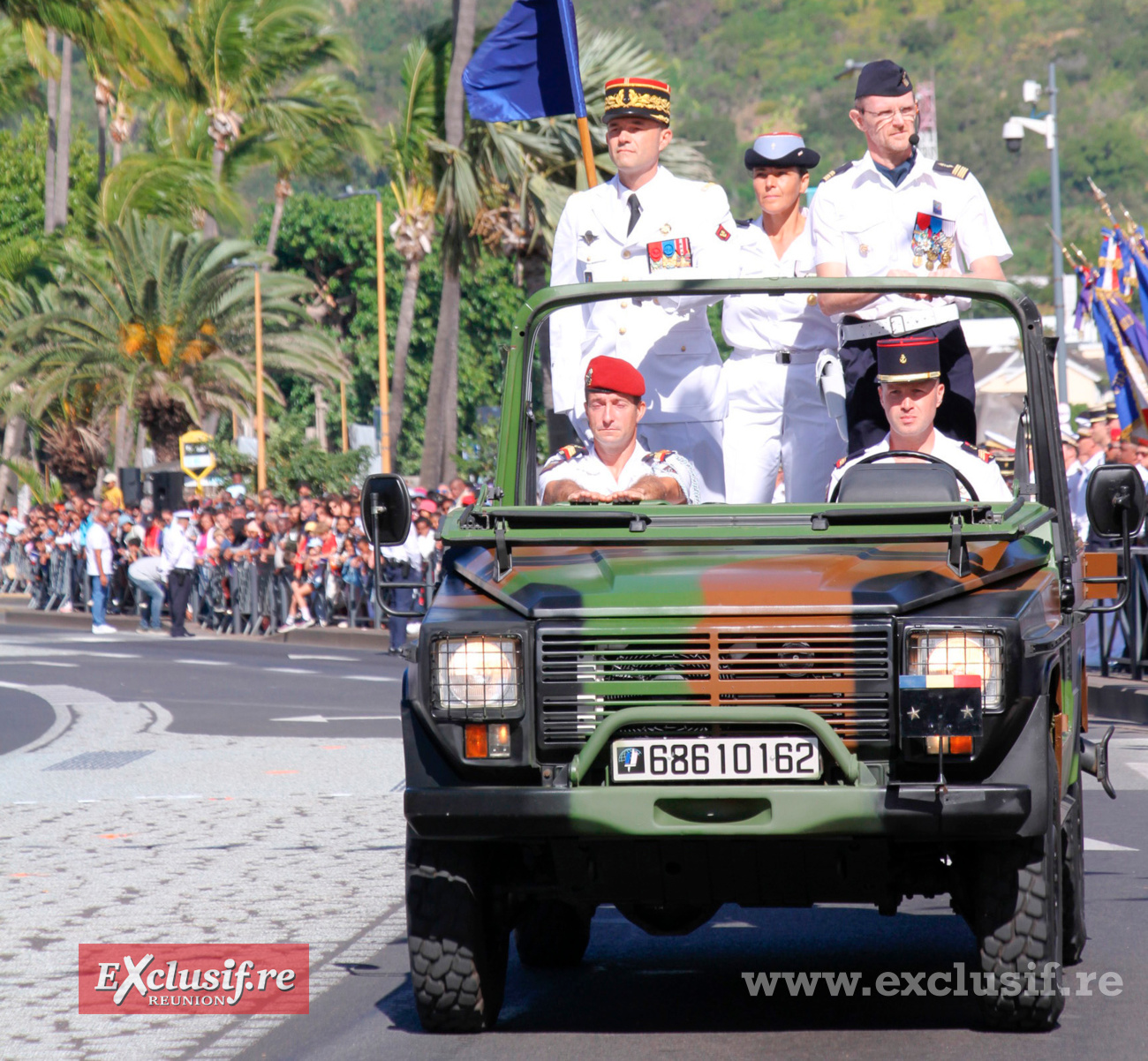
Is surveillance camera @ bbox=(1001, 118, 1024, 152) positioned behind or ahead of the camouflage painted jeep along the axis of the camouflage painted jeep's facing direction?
behind

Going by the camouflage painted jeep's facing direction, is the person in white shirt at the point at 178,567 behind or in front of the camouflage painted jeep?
behind

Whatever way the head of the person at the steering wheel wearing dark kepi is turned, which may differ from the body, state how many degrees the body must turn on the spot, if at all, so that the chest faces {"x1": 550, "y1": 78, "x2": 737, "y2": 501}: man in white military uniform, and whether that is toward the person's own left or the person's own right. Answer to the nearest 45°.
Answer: approximately 135° to the person's own right
